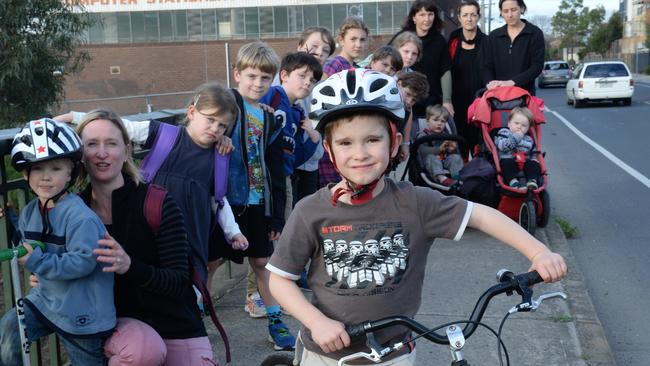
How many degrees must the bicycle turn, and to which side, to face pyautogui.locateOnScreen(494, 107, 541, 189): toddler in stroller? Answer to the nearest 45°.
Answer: approximately 135° to its left

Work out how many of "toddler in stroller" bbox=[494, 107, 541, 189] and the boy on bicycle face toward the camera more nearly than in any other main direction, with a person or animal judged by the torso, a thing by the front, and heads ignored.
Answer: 2

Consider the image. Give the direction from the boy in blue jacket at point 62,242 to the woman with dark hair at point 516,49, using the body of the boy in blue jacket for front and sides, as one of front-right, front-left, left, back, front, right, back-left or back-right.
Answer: back

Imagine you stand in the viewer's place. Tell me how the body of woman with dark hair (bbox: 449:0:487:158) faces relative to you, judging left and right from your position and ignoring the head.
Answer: facing the viewer

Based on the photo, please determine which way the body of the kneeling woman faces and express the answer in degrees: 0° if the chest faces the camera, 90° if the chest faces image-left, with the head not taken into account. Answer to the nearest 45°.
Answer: approximately 45°

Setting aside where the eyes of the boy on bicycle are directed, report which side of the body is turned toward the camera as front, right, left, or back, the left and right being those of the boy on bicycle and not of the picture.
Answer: front

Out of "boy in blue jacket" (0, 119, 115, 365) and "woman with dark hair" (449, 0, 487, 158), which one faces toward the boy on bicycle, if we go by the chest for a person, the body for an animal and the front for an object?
the woman with dark hair

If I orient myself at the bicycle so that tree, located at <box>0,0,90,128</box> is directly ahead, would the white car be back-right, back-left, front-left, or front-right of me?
front-right

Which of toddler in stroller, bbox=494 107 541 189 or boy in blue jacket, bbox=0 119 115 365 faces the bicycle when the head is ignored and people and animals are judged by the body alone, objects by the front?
the toddler in stroller

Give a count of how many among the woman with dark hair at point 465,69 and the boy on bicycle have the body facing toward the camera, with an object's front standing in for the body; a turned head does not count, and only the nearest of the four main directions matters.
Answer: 2

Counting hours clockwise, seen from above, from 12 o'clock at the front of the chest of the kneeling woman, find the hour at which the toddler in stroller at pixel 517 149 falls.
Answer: The toddler in stroller is roughly at 6 o'clock from the kneeling woman.

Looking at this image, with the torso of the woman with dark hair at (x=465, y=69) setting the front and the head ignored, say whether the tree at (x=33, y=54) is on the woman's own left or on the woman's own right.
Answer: on the woman's own right

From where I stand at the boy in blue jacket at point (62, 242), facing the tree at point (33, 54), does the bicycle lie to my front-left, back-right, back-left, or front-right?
back-right

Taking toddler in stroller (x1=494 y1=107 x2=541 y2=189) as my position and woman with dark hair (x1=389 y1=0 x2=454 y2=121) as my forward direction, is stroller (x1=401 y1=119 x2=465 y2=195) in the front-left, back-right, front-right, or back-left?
front-left

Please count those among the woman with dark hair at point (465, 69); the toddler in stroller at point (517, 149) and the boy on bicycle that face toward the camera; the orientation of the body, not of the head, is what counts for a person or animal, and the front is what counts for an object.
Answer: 3
